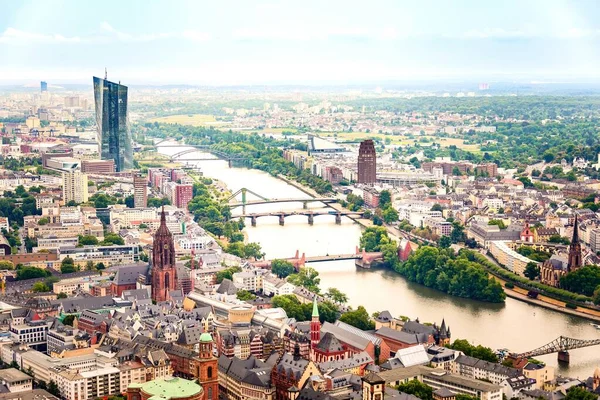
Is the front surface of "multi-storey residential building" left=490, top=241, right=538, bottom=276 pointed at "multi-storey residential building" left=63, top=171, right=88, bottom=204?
no

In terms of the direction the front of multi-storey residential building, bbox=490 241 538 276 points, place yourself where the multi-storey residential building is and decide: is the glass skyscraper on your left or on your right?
on your right

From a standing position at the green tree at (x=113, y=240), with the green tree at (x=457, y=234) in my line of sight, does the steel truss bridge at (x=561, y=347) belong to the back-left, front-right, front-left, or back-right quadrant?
front-right

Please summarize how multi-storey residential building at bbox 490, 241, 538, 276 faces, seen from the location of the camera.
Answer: facing the viewer and to the left of the viewer

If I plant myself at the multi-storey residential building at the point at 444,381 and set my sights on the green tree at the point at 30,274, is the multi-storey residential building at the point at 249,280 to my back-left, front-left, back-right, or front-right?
front-right

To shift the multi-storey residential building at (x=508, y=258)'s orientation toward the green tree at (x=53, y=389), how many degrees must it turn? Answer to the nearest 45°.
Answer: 0° — it already faces it

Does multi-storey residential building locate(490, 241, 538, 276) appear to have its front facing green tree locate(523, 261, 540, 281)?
no

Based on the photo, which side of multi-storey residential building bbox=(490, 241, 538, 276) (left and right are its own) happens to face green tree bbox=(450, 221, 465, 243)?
right

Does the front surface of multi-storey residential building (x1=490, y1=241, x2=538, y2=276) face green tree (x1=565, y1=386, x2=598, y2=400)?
no

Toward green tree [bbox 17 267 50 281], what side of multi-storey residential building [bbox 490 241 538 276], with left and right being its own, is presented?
front
